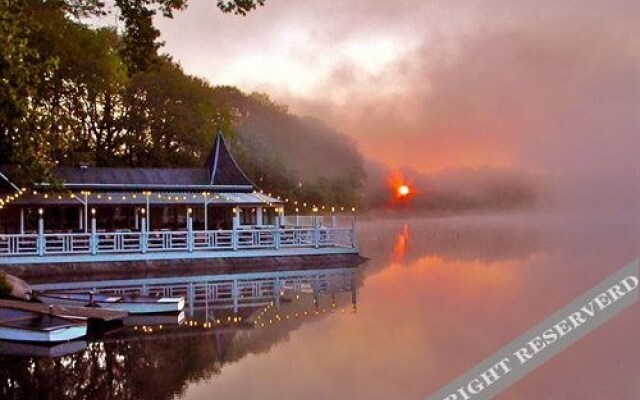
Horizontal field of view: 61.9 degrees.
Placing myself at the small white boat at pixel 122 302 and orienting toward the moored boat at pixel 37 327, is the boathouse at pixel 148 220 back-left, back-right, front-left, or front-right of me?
back-right

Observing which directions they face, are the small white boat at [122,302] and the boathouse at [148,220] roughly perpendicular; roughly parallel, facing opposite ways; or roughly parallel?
roughly perpendicular

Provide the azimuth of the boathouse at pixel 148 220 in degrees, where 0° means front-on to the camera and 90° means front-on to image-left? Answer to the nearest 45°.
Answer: approximately 0°

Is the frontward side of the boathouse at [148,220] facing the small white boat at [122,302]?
yes

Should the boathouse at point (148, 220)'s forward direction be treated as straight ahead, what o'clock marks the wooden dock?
The wooden dock is roughly at 12 o'clock from the boathouse.

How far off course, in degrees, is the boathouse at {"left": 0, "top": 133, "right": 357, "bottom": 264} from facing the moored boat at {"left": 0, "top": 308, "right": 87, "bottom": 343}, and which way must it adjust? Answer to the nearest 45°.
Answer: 0° — it already faces it

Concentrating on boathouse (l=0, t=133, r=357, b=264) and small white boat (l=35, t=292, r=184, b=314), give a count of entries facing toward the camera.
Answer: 1

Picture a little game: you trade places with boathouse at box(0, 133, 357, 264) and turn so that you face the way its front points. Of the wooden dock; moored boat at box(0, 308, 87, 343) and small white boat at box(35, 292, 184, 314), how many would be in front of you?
3
